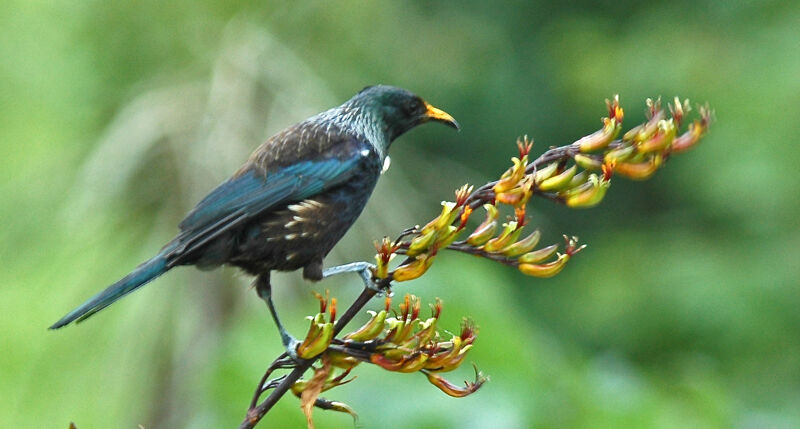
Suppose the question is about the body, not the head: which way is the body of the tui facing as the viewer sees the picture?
to the viewer's right
